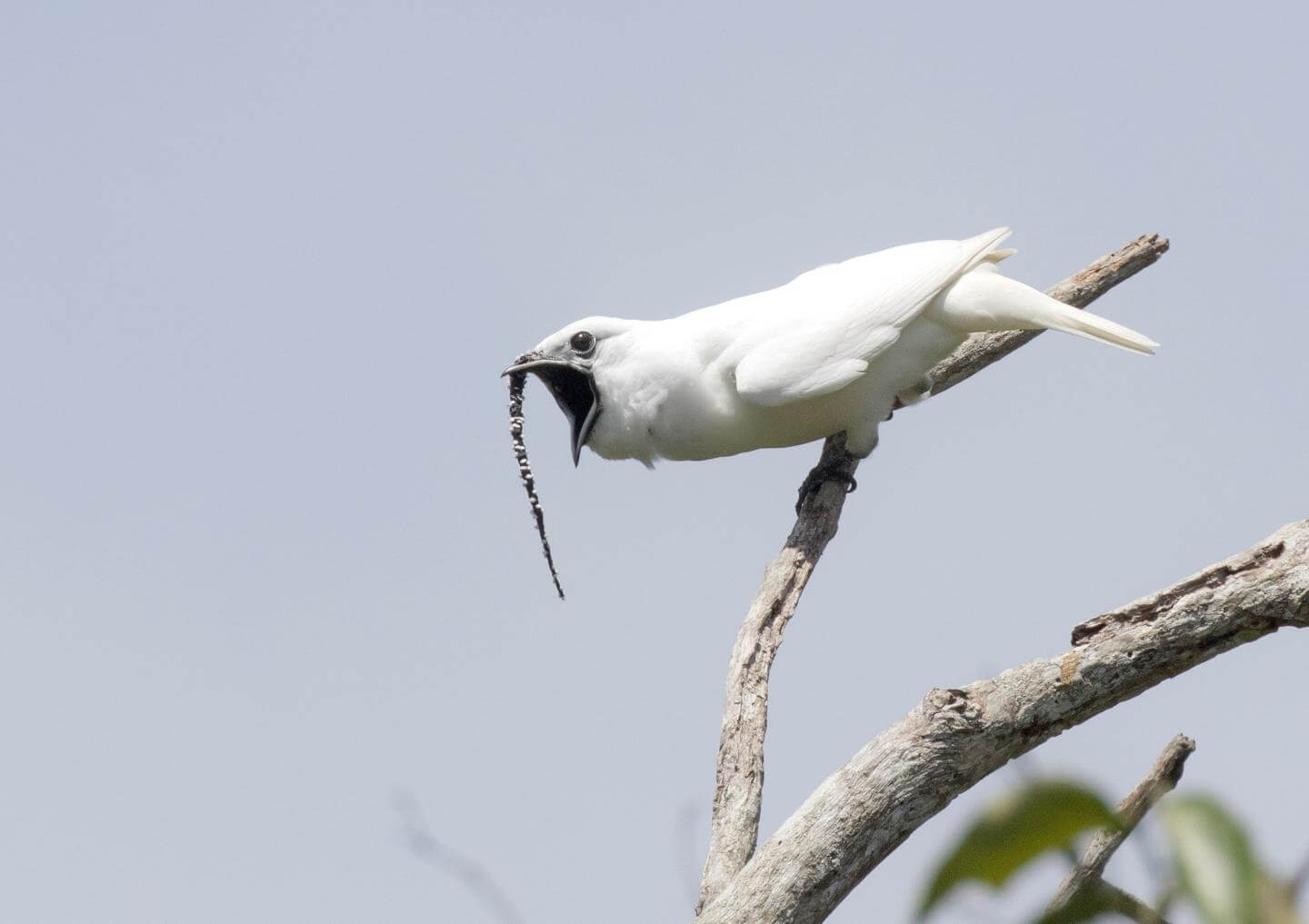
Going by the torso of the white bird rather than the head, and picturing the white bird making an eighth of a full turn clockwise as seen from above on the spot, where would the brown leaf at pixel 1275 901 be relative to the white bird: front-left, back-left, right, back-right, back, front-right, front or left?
back-left

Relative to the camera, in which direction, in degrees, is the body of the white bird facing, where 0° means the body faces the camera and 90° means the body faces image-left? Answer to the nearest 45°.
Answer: approximately 90°

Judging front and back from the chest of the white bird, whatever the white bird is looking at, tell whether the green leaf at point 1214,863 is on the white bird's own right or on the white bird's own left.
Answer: on the white bird's own left

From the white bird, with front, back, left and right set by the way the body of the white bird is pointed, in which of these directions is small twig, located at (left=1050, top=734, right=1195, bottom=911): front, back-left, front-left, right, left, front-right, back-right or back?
back

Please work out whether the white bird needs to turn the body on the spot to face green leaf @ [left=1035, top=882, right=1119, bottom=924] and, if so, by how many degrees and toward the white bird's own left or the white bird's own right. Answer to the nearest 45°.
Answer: approximately 90° to the white bird's own left

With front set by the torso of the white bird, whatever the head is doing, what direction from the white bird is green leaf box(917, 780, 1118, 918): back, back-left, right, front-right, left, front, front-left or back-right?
left
